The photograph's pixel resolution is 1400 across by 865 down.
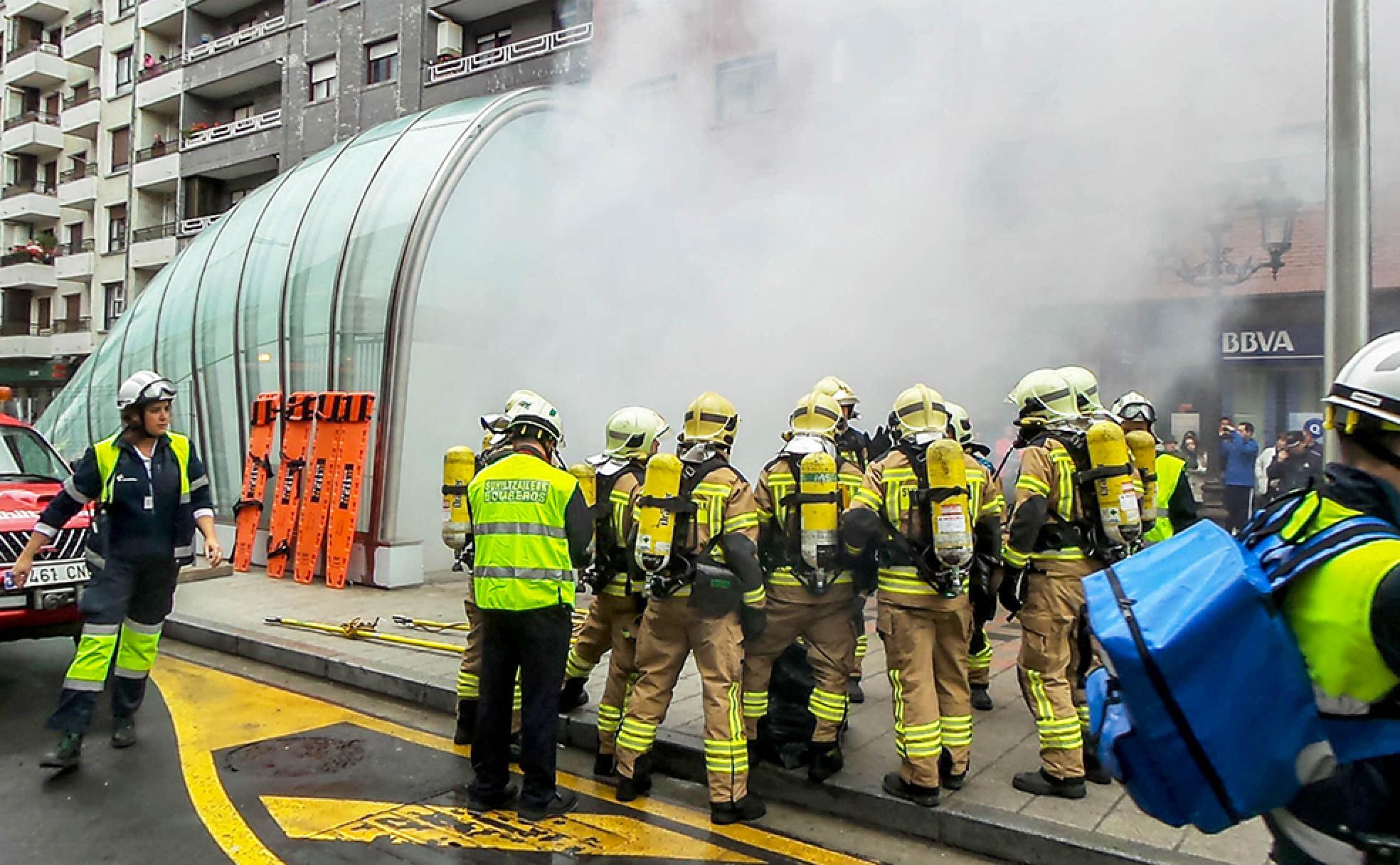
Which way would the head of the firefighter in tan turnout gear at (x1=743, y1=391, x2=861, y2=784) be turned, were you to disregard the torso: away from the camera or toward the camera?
away from the camera

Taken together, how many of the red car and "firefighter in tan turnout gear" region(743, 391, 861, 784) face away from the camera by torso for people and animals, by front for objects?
1

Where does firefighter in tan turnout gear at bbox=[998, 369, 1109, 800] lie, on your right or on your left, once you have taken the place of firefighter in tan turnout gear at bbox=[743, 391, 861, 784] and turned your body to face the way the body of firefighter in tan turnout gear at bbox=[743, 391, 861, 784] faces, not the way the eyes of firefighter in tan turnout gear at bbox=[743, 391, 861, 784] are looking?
on your right

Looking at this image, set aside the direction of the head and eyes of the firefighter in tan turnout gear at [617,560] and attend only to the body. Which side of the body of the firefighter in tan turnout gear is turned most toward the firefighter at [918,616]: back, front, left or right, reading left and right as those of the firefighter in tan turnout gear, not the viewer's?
right

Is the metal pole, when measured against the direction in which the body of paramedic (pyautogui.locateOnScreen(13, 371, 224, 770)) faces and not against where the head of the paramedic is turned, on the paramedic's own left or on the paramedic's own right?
on the paramedic's own left

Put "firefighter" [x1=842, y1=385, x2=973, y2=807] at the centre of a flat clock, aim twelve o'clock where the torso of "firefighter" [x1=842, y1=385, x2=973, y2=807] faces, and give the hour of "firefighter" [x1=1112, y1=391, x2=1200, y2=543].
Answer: "firefighter" [x1=1112, y1=391, x2=1200, y2=543] is roughly at 3 o'clock from "firefighter" [x1=842, y1=385, x2=973, y2=807].

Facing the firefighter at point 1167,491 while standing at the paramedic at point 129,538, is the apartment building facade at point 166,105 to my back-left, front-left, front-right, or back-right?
back-left

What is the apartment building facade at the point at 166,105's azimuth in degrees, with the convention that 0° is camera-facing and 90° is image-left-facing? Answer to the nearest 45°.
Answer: approximately 45°

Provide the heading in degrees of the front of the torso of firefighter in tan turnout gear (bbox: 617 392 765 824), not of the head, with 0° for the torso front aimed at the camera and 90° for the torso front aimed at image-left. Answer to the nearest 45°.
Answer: approximately 225°

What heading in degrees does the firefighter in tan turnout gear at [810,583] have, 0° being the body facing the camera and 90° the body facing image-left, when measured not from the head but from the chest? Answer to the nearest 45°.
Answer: approximately 180°

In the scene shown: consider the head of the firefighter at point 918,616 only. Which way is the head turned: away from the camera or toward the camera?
away from the camera

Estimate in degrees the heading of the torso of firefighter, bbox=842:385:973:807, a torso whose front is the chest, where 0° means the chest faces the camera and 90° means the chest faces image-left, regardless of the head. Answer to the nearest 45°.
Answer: approximately 135°
